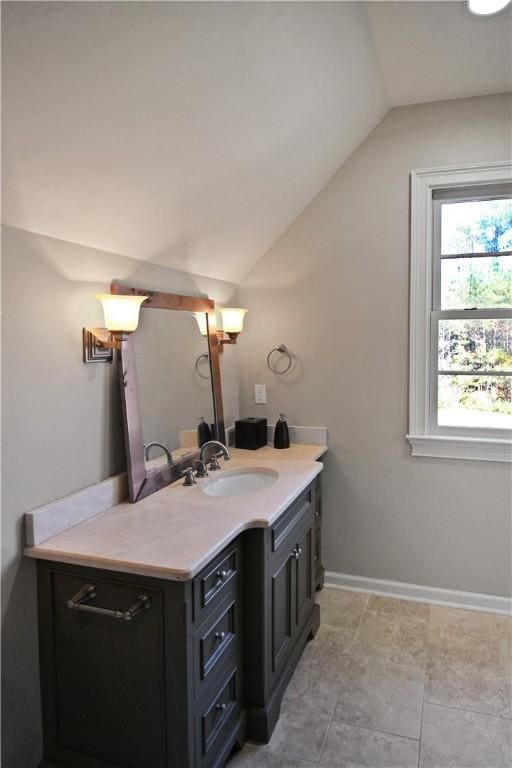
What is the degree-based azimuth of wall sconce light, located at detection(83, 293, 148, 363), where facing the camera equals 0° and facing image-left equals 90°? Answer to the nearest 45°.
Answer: approximately 315°

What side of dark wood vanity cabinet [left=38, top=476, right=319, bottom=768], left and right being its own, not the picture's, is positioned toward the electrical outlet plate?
left

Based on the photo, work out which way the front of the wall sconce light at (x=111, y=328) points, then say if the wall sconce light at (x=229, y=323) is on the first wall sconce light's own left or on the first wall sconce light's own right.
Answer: on the first wall sconce light's own left

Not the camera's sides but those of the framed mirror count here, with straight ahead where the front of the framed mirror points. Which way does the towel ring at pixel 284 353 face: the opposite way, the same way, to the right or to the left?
to the right

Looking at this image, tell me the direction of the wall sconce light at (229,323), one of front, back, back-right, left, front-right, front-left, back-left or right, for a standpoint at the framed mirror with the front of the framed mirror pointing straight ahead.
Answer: left

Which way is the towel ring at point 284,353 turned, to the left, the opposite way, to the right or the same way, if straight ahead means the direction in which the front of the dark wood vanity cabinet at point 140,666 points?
to the right

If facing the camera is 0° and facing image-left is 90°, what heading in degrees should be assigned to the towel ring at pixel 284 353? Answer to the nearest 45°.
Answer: approximately 45°
